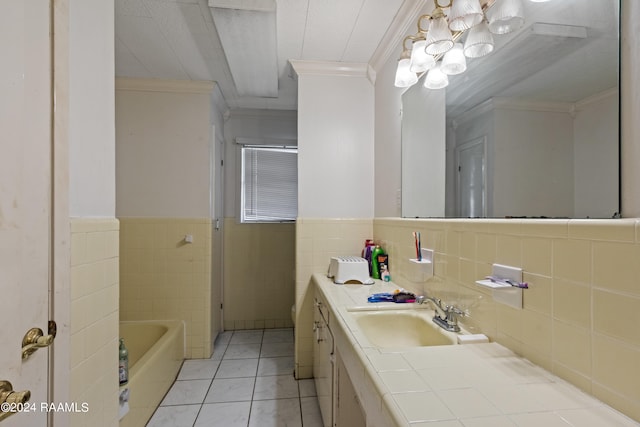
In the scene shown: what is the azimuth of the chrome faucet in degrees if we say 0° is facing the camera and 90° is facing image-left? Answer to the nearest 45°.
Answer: approximately 45°

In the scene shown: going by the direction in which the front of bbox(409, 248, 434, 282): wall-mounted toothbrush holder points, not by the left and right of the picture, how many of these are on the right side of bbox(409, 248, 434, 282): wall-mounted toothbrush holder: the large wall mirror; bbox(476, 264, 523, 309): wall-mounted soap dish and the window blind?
1

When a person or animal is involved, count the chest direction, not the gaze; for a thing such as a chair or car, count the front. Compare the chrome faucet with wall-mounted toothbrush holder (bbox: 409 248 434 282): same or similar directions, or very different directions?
same or similar directions

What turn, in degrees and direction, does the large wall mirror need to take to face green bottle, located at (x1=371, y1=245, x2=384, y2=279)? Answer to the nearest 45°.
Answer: approximately 90° to its right

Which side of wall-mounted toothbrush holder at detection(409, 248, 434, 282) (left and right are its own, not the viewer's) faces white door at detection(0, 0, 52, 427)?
front

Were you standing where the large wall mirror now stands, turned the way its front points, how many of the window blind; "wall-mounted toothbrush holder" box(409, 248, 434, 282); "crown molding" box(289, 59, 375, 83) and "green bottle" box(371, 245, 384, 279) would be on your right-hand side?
4

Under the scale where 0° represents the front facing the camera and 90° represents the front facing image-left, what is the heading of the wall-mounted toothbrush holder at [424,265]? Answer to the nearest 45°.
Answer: approximately 45°

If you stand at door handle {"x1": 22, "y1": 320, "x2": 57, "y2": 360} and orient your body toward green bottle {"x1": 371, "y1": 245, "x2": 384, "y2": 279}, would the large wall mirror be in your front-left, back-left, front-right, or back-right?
front-right

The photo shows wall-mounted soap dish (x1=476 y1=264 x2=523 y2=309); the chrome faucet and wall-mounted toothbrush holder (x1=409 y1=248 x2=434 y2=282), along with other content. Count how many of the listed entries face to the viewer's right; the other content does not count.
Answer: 0

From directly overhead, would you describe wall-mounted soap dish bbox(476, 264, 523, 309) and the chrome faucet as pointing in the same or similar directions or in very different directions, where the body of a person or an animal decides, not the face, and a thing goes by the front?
same or similar directions
